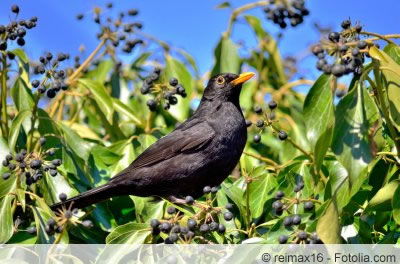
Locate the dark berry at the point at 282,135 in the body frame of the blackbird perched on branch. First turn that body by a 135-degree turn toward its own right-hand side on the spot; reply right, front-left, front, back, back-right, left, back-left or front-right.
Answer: left

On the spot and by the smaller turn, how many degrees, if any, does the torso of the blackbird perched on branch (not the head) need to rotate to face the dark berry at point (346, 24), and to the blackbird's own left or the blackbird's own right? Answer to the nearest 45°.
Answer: approximately 45° to the blackbird's own right

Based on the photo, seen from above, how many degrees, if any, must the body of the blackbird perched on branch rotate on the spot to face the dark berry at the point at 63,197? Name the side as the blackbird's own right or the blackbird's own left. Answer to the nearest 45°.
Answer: approximately 135° to the blackbird's own right

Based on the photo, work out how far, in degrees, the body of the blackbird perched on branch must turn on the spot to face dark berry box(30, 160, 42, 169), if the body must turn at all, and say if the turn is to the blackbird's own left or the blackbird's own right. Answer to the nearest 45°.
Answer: approximately 135° to the blackbird's own right

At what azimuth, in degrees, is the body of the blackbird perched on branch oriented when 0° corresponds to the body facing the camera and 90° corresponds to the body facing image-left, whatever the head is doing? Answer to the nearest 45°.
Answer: approximately 270°
